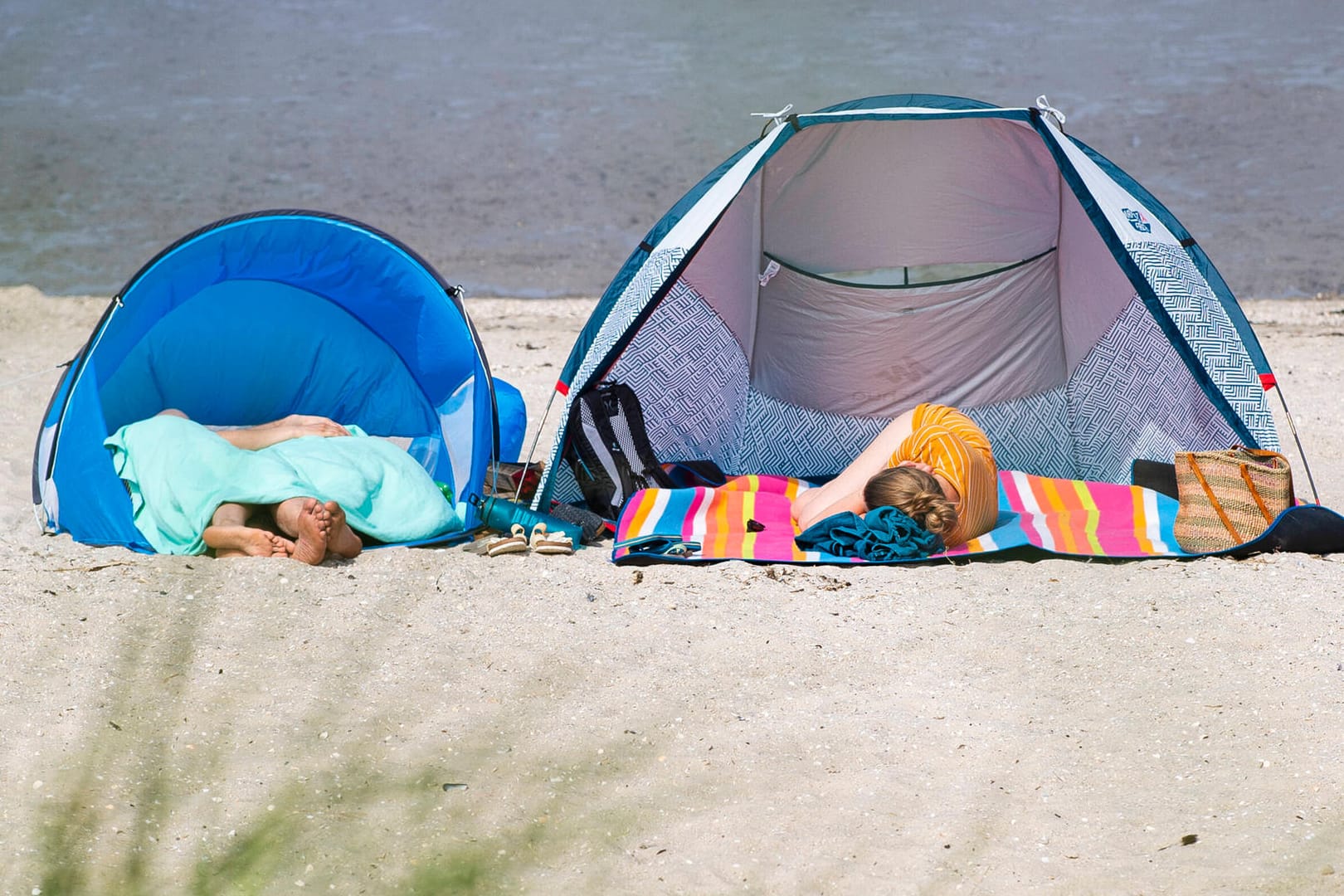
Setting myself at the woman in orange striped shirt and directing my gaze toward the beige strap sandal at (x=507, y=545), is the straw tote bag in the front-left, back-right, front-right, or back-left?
back-left

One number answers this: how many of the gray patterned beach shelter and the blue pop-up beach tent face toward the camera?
2

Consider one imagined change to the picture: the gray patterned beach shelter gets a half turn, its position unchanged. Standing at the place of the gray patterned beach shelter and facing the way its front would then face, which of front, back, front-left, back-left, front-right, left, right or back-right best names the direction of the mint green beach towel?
back-left

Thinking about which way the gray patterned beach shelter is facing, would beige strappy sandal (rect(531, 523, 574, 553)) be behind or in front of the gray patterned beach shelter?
in front

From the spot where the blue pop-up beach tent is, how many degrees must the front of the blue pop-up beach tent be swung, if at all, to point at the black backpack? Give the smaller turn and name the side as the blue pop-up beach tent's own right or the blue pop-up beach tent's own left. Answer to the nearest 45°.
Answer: approximately 90° to the blue pop-up beach tent's own left

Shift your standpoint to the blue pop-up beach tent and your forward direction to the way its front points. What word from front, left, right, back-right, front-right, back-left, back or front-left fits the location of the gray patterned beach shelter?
left

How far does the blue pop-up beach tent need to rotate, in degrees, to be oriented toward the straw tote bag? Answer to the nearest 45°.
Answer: approximately 45° to its left

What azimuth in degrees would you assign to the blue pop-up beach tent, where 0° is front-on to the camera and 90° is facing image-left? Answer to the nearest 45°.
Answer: approximately 0°

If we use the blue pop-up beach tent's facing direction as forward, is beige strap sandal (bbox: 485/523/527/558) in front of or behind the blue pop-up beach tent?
in front

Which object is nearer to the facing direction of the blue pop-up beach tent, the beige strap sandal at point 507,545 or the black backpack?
the beige strap sandal

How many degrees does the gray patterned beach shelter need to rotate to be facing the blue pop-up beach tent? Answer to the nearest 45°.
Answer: approximately 45° to its right

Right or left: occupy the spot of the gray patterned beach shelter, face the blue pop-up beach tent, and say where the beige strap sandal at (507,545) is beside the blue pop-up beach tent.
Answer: left
